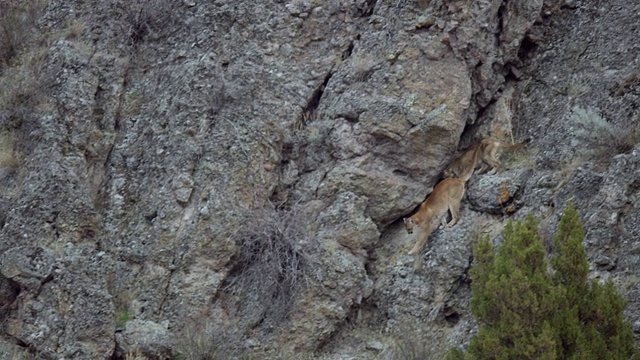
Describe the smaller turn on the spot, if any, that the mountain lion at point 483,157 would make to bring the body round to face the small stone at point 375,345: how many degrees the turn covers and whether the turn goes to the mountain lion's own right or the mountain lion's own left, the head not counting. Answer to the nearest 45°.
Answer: approximately 45° to the mountain lion's own left

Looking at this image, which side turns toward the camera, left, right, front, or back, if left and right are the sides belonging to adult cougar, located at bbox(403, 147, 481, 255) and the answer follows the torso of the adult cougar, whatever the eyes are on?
left

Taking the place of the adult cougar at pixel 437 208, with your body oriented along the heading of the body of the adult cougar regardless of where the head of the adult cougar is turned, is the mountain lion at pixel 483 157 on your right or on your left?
on your right

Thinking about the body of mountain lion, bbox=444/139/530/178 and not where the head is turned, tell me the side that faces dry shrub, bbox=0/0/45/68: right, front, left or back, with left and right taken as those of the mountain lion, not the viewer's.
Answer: front

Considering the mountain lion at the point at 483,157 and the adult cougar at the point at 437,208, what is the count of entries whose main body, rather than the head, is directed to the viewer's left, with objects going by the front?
2

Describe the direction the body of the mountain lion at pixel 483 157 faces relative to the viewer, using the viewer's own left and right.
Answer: facing to the left of the viewer

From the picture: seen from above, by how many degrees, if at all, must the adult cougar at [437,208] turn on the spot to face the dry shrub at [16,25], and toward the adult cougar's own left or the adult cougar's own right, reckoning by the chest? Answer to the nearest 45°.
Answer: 0° — it already faces it

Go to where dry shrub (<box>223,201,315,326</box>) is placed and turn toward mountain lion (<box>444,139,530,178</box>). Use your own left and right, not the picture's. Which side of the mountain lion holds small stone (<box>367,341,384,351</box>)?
right

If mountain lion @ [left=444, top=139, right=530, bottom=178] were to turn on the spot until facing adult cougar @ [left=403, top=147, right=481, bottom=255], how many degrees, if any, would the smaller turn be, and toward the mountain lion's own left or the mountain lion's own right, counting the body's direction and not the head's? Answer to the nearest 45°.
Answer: approximately 45° to the mountain lion's own left
